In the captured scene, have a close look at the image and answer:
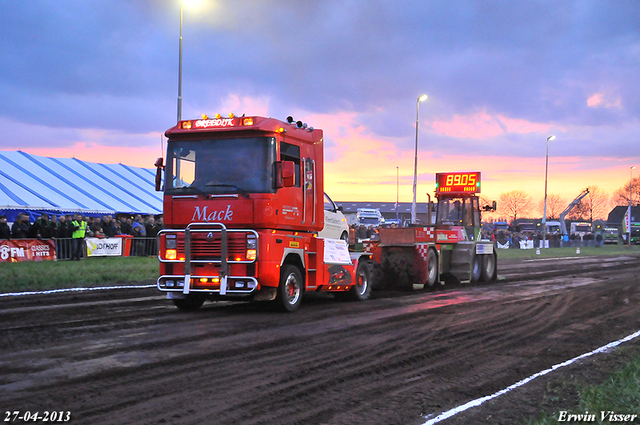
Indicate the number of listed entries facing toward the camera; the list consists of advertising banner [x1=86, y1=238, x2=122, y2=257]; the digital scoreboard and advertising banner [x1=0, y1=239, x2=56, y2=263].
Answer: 3

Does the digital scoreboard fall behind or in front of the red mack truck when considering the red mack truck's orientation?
behind

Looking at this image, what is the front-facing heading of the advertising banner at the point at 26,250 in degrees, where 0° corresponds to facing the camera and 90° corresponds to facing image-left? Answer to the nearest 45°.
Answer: approximately 0°

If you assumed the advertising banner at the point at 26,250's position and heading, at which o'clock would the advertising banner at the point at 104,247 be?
the advertising banner at the point at 104,247 is roughly at 8 o'clock from the advertising banner at the point at 26,250.

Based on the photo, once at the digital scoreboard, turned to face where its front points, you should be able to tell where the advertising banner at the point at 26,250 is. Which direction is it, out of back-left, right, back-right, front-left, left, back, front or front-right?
right

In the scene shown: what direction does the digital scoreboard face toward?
toward the camera

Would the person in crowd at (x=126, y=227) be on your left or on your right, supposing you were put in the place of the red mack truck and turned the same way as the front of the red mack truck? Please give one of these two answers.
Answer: on your right

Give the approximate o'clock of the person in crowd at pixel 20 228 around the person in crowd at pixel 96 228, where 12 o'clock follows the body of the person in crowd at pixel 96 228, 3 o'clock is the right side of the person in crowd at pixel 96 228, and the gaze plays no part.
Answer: the person in crowd at pixel 20 228 is roughly at 3 o'clock from the person in crowd at pixel 96 228.

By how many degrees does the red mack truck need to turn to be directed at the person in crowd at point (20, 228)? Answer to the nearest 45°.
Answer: approximately 90° to its right

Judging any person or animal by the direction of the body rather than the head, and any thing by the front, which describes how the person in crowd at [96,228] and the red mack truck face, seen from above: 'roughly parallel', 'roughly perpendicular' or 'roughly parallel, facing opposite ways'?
roughly perpendicular

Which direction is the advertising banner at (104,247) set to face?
toward the camera

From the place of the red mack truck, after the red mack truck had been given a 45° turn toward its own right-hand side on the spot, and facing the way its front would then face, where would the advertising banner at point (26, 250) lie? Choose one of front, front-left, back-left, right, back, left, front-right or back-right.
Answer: front-right
